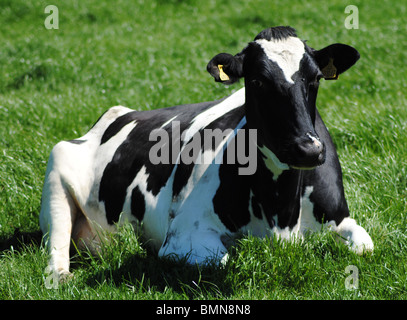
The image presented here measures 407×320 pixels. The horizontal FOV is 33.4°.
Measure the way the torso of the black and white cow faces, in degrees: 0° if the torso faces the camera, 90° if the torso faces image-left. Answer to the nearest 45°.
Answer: approximately 315°
